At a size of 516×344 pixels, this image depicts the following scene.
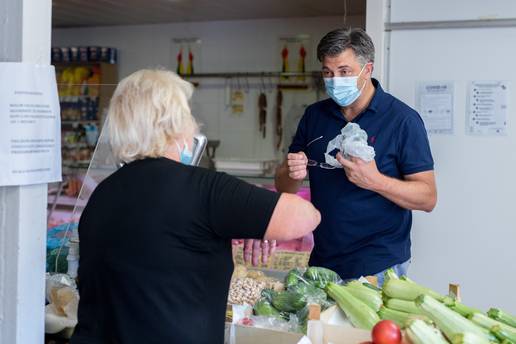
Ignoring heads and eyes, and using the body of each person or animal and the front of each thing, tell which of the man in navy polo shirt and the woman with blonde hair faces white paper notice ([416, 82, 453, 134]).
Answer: the woman with blonde hair

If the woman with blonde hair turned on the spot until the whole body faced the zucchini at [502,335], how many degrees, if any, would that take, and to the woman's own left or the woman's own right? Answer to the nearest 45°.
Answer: approximately 45° to the woman's own right

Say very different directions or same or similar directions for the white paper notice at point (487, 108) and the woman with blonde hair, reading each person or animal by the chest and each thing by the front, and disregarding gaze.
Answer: very different directions

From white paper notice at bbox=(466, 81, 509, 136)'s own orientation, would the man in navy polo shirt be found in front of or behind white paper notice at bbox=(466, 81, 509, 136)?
in front

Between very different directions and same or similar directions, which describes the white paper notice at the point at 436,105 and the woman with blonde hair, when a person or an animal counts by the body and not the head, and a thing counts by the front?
very different directions

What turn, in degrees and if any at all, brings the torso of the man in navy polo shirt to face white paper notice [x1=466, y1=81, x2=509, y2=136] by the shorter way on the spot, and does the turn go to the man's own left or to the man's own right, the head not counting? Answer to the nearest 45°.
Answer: approximately 180°

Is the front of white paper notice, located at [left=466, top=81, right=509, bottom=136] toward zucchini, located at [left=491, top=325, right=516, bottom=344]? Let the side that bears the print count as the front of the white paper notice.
yes

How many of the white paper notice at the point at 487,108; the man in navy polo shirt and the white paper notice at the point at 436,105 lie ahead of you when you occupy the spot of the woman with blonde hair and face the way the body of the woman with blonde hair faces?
3

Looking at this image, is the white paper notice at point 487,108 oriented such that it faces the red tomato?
yes

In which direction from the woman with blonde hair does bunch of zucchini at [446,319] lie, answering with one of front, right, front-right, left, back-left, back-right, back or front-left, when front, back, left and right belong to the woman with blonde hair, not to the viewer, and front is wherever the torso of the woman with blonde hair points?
front-right

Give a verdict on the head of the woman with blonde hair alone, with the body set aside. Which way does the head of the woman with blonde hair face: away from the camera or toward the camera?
away from the camera
